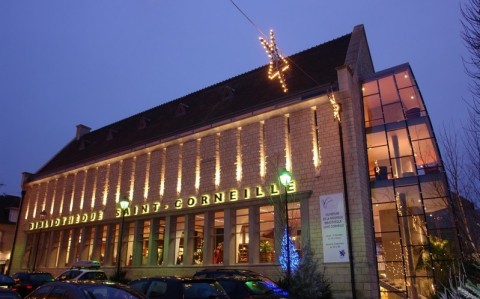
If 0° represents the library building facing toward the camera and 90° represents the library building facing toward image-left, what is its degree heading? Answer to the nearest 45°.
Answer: approximately 45°

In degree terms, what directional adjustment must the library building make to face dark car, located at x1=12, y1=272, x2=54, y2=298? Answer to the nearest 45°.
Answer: approximately 45° to its right

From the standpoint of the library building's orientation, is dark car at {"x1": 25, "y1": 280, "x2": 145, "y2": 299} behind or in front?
in front
